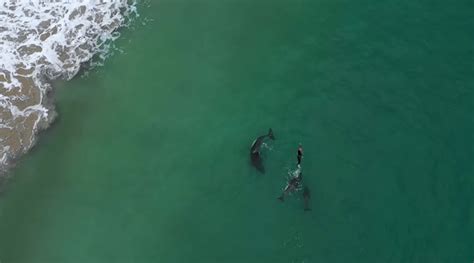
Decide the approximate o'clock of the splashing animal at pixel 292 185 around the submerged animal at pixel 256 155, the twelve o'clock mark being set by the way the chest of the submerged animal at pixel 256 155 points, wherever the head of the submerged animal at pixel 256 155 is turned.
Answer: the splashing animal at pixel 292 185 is roughly at 10 o'clock from the submerged animal at pixel 256 155.

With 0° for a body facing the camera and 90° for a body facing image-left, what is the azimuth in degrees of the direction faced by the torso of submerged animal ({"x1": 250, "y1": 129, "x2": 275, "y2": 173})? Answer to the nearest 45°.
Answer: approximately 0°
